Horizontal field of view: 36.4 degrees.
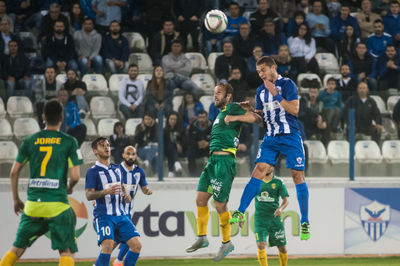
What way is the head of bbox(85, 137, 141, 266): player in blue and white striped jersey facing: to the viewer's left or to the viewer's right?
to the viewer's right

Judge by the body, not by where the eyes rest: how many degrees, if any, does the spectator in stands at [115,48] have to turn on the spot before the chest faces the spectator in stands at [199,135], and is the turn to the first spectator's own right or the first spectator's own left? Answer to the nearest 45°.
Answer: approximately 45° to the first spectator's own left

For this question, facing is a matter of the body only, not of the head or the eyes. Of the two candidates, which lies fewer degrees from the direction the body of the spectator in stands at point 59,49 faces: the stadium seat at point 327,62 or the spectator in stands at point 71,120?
the spectator in stands

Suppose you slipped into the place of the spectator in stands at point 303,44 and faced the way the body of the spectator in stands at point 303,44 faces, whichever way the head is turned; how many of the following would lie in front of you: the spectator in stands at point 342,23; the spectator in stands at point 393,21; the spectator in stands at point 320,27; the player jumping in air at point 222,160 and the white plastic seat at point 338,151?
2

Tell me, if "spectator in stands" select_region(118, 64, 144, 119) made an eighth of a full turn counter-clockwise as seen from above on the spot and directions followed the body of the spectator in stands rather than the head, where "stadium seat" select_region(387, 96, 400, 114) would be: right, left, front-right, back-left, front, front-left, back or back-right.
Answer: front-left

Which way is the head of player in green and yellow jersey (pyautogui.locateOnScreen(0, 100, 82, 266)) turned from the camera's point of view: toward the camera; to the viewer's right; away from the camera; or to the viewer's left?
away from the camera

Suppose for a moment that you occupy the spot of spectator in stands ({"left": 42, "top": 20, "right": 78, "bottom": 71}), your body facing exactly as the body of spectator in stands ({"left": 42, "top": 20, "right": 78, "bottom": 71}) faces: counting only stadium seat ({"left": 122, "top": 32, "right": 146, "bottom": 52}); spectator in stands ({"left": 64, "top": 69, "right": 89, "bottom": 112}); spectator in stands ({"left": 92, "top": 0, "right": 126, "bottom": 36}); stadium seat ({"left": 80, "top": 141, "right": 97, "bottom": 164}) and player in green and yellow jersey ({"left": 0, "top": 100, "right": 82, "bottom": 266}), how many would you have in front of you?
3

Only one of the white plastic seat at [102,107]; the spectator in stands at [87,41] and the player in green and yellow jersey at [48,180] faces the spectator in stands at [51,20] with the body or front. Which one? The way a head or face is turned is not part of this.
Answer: the player in green and yellow jersey

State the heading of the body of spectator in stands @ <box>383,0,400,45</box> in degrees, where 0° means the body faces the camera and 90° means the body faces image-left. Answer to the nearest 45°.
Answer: approximately 0°

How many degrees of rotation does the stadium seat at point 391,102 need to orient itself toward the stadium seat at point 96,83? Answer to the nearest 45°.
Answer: approximately 90° to its right

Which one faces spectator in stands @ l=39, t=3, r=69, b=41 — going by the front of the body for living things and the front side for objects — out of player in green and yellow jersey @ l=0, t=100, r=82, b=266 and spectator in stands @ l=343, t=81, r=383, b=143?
the player in green and yellow jersey

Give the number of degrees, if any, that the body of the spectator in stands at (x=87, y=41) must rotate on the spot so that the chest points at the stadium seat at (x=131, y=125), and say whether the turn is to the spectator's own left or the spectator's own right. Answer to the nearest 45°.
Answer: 0° — they already face it

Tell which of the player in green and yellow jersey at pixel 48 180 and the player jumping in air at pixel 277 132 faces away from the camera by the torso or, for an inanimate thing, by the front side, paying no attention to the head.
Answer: the player in green and yellow jersey
